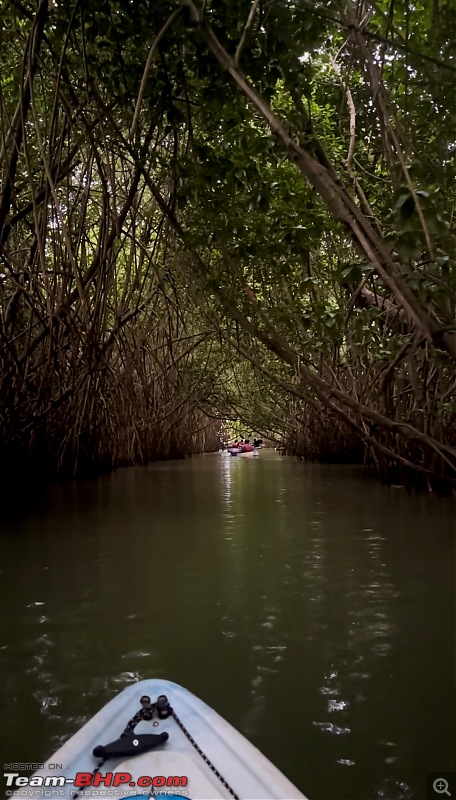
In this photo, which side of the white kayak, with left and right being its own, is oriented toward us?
back
